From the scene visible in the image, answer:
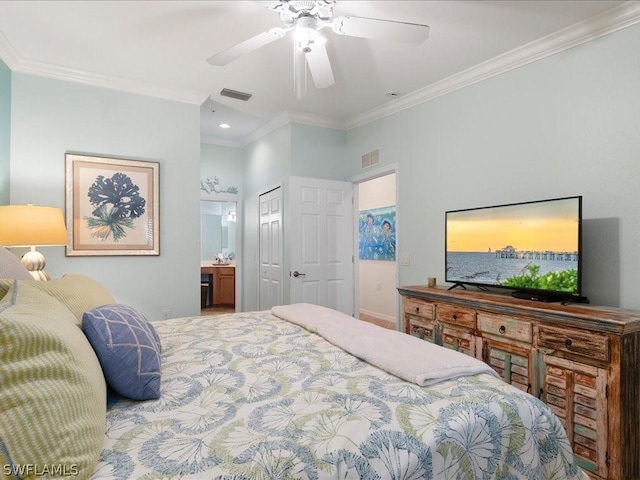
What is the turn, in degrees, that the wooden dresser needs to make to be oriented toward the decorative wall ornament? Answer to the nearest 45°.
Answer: approximately 45° to its right

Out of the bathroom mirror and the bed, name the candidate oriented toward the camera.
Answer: the bathroom mirror

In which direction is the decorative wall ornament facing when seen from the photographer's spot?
facing the viewer

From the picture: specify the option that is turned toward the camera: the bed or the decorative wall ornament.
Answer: the decorative wall ornament

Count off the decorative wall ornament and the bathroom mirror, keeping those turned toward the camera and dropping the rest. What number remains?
2

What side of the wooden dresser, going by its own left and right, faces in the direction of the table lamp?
front

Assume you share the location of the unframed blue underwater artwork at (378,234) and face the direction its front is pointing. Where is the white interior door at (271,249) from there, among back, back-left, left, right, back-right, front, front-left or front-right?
front

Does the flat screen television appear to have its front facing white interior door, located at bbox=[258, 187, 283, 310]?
no

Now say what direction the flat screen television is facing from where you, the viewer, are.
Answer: facing the viewer and to the left of the viewer

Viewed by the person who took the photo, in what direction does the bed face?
facing away from the viewer and to the right of the viewer

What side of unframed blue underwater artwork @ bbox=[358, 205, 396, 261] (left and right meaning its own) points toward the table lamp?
front

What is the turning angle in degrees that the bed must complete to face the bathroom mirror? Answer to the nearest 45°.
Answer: approximately 45° to its left

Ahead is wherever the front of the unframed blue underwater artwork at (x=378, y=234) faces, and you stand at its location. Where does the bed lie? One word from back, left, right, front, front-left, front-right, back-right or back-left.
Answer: front-left

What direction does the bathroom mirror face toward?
toward the camera

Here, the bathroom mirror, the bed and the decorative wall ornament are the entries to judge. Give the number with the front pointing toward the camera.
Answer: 2

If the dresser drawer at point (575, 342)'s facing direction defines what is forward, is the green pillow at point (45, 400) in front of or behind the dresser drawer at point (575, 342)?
in front

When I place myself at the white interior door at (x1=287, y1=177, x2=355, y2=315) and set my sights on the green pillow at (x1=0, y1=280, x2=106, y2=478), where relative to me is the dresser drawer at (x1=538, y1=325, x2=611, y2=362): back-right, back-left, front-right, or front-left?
front-left
